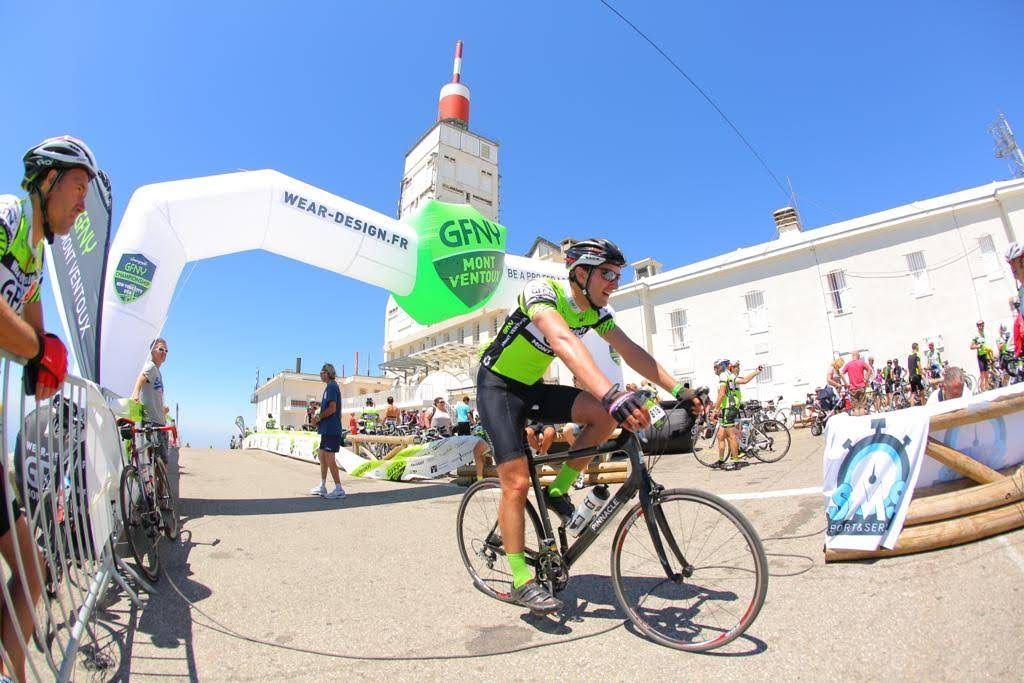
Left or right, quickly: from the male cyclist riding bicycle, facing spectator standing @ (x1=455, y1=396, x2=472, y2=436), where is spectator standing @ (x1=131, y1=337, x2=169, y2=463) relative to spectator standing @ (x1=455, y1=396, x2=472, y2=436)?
left

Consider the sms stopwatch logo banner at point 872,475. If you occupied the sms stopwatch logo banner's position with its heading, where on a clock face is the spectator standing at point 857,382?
The spectator standing is roughly at 6 o'clock from the sms stopwatch logo banner.

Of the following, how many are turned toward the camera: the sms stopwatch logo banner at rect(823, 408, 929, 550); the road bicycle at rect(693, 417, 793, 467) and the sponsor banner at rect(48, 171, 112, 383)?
2

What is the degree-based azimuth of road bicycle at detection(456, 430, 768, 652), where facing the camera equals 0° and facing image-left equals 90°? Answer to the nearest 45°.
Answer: approximately 315°

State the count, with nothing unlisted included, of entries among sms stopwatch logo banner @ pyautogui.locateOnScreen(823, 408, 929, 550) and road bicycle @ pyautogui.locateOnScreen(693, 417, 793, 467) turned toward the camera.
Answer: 1

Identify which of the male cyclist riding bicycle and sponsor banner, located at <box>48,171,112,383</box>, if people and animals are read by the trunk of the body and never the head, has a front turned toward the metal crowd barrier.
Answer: the sponsor banner

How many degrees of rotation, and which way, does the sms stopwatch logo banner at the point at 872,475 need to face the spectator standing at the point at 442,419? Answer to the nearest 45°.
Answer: approximately 135° to its right

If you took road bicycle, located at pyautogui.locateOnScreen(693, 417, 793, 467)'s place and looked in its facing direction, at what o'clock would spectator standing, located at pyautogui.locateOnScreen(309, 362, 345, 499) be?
The spectator standing is roughly at 11 o'clock from the road bicycle.

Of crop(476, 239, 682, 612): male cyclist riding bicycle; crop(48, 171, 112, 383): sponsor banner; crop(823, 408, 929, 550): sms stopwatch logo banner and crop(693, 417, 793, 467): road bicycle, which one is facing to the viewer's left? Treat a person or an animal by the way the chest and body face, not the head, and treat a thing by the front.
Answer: the road bicycle

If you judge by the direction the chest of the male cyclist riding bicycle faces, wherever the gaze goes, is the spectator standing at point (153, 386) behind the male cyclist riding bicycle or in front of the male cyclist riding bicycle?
behind

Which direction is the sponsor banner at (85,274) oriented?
toward the camera

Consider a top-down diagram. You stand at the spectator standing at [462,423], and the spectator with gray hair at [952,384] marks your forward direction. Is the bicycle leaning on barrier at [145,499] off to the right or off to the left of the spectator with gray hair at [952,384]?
right

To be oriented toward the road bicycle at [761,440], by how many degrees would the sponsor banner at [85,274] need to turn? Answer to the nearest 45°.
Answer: approximately 90° to its left

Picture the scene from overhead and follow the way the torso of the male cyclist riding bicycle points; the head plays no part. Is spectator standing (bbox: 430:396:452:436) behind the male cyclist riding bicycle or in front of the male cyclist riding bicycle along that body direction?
behind

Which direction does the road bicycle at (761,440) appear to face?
to the viewer's left
